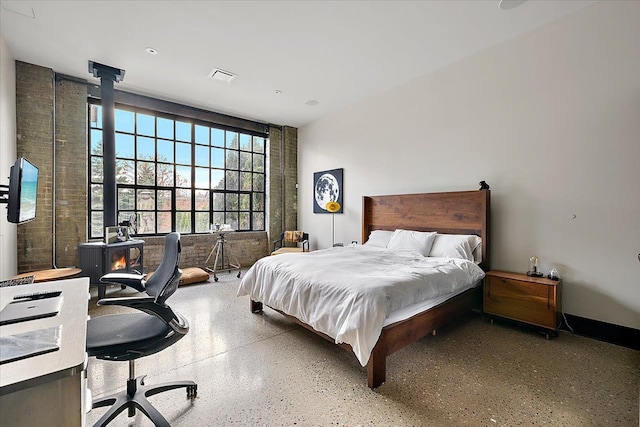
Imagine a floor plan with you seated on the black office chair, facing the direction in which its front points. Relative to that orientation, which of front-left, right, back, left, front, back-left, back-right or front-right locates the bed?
back

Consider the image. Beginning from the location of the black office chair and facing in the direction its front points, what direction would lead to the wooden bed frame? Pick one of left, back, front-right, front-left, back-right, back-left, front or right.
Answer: back

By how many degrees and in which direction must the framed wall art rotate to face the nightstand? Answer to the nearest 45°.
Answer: approximately 90° to its left

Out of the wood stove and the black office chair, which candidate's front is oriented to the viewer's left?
the black office chair

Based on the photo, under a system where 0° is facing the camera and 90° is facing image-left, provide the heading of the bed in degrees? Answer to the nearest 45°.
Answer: approximately 45°

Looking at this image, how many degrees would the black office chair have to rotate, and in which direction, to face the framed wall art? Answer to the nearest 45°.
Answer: approximately 135° to its right

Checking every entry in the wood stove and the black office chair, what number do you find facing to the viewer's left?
1

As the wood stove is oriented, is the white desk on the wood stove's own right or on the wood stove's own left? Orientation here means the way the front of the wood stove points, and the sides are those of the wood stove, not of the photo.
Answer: on the wood stove's own right
